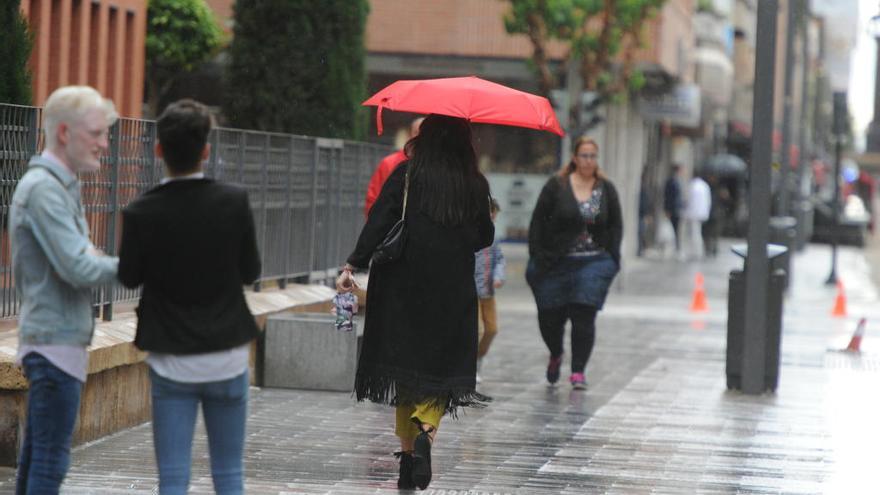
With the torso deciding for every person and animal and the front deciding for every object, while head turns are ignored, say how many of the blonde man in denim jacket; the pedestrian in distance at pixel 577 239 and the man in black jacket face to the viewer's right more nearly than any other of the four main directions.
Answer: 1

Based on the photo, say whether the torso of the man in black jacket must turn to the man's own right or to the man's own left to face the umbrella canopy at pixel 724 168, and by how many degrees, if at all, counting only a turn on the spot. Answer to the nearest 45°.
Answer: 0° — they already face it

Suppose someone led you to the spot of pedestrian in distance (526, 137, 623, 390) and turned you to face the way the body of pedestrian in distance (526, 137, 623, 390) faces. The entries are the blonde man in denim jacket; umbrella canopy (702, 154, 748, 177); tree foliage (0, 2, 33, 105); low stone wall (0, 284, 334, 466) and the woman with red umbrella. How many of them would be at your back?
1

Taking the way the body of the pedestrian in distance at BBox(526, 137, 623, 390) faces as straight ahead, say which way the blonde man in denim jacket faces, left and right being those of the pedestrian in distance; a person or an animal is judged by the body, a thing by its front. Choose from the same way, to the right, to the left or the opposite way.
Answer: to the left

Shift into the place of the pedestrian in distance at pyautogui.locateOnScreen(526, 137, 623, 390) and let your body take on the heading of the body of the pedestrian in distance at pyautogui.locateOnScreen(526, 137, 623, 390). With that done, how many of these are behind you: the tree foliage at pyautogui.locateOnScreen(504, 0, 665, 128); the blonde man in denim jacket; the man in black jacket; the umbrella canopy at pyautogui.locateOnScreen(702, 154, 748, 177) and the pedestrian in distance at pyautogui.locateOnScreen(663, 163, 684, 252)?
3

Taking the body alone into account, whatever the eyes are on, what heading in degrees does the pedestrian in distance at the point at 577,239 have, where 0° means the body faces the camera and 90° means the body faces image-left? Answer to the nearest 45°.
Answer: approximately 0°

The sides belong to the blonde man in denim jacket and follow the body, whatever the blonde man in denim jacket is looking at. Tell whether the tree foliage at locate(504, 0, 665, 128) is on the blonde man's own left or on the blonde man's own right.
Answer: on the blonde man's own left

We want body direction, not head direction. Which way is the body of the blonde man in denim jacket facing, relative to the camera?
to the viewer's right

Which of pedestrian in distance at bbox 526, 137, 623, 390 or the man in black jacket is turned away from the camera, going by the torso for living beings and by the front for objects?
the man in black jacket

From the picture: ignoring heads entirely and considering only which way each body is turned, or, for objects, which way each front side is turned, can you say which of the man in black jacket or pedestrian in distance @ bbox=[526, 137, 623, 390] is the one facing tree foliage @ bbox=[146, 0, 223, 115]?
the man in black jacket

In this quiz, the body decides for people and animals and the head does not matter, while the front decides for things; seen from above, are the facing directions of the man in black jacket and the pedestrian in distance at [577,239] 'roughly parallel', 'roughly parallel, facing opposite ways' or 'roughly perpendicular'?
roughly parallel, facing opposite ways

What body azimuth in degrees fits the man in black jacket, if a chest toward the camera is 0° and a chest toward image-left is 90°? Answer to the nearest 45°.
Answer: approximately 180°

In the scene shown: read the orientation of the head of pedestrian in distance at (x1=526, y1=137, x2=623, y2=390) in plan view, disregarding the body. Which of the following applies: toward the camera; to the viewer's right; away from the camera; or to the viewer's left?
toward the camera

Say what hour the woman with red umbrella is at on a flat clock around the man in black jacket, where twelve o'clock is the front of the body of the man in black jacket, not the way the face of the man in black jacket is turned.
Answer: The woman with red umbrella is roughly at 1 o'clock from the man in black jacket.

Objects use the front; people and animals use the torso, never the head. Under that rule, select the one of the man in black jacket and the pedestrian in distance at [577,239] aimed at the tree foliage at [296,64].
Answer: the man in black jacket
